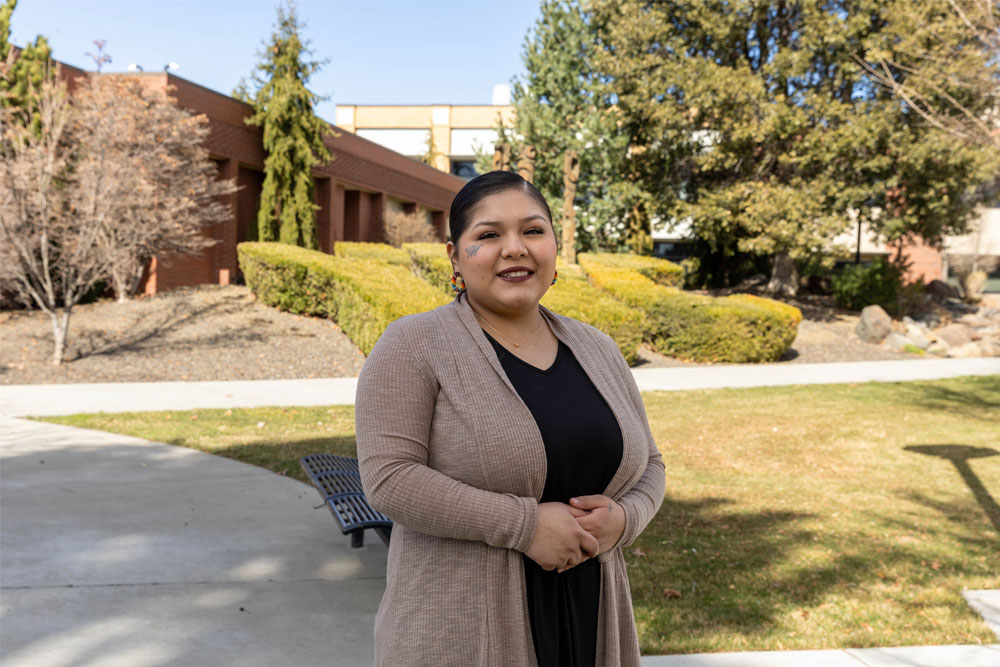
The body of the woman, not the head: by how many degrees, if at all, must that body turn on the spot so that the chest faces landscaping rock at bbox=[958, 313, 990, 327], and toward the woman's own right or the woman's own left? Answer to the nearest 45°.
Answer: approximately 90° to the woman's own left

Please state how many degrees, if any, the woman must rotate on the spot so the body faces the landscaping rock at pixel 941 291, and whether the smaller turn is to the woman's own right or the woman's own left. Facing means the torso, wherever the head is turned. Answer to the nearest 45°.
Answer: approximately 90° to the woman's own left

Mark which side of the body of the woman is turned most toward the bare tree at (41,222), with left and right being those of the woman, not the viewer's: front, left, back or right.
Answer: back

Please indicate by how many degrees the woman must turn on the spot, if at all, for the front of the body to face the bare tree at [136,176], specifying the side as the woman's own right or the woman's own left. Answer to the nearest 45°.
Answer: approximately 180°

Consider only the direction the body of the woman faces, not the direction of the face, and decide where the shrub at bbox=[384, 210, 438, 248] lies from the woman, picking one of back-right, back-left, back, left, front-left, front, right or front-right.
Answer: back-left

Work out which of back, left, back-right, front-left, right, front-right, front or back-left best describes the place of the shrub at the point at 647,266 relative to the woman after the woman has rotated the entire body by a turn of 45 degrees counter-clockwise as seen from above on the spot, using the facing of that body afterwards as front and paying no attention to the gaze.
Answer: left

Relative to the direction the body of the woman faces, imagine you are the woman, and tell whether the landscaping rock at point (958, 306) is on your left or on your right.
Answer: on your left

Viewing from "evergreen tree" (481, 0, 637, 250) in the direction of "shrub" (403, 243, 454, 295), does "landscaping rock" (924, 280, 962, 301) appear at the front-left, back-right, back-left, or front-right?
front-left

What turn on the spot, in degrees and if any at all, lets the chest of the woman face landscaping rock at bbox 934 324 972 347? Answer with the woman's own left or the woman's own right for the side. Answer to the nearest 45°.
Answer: approximately 90° to the woman's own left

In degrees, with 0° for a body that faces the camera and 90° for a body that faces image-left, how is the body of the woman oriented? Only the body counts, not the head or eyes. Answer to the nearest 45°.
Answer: approximately 315°

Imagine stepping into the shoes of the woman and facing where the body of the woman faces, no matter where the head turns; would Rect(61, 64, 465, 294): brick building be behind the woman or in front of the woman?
behind

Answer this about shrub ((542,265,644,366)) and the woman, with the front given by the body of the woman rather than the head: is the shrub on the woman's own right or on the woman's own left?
on the woman's own left
